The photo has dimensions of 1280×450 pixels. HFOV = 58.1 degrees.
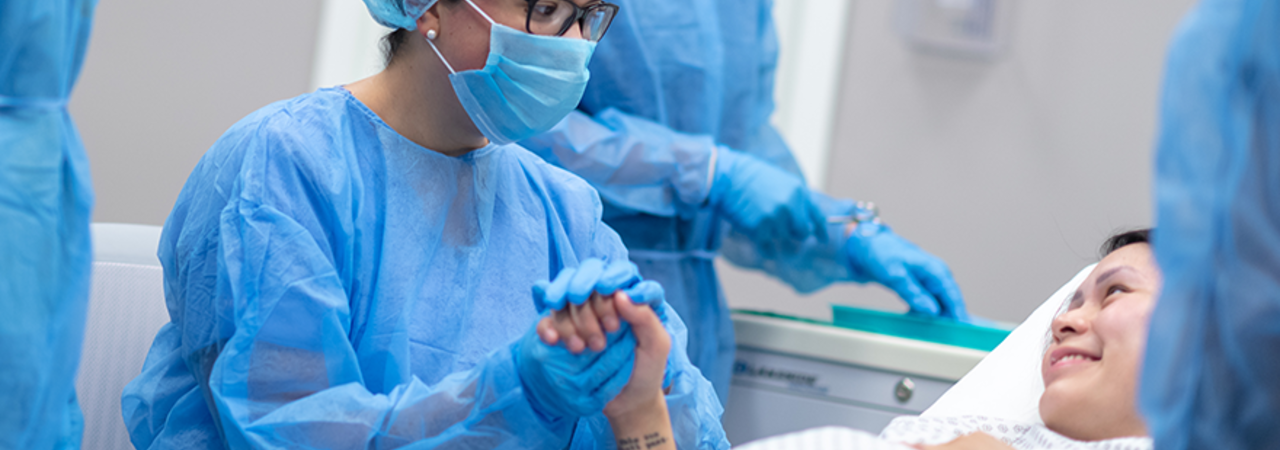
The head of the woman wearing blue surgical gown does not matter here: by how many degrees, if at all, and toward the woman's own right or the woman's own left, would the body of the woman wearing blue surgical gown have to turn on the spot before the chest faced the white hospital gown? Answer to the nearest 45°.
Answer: approximately 45° to the woman's own left

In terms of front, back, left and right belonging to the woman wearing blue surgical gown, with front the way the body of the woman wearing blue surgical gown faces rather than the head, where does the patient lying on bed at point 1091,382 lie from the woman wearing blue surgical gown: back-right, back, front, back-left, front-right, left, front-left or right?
front-left

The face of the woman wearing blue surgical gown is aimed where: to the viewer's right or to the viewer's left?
to the viewer's right

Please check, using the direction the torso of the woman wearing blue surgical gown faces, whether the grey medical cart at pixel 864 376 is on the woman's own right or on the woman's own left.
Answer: on the woman's own left

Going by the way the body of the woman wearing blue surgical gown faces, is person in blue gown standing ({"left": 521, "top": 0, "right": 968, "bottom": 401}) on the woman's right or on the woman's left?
on the woman's left

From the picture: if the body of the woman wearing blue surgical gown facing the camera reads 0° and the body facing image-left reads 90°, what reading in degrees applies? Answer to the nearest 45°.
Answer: approximately 315°

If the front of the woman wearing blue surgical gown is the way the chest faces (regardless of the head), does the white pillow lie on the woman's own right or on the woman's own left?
on the woman's own left
